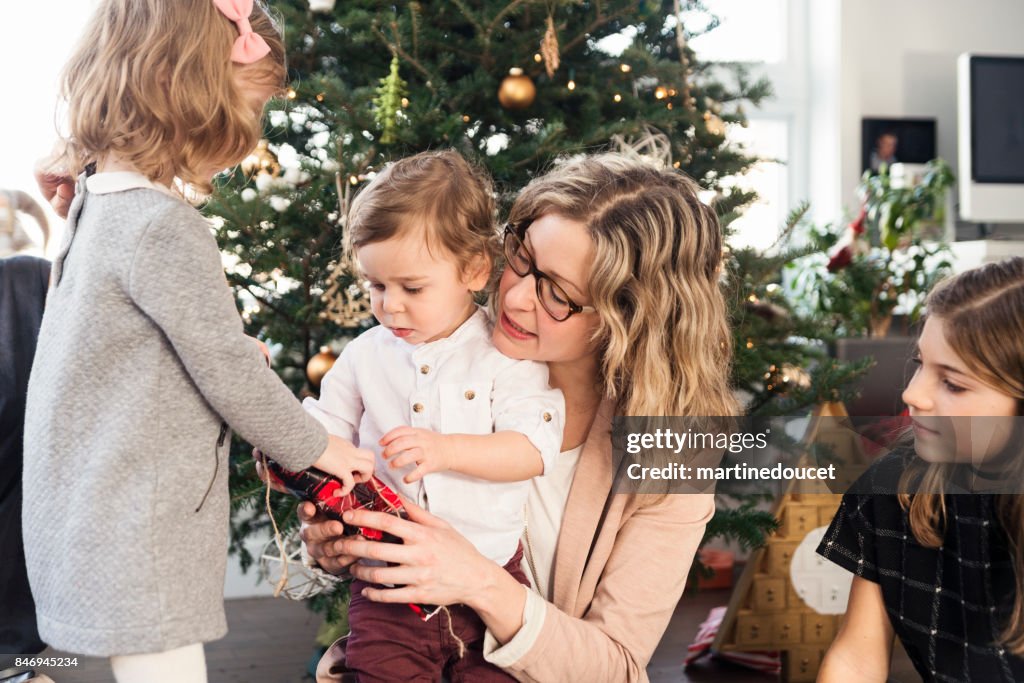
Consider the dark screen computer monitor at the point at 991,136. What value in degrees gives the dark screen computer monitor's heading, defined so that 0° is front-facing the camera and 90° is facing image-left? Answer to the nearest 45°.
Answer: approximately 0°

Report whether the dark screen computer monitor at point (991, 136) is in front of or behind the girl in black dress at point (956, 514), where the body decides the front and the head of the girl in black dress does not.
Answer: behind

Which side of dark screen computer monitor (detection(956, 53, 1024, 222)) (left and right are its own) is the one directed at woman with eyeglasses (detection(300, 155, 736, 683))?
front

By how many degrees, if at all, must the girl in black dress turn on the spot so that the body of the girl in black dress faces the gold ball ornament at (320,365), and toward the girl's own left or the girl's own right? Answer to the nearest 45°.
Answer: approximately 90° to the girl's own right

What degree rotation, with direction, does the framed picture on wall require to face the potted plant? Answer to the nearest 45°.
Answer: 0° — it already faces it

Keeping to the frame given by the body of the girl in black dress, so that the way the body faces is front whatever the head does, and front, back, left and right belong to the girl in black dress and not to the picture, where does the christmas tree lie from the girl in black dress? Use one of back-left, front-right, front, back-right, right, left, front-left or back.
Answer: right

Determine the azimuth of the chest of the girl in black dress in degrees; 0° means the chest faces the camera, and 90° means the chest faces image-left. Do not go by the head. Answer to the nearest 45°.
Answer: approximately 45°

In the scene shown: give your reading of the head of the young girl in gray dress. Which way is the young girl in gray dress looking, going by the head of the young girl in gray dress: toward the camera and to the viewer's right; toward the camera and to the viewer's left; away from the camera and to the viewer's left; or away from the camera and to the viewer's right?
away from the camera and to the viewer's right

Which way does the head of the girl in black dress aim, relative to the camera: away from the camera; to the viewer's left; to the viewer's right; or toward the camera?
to the viewer's left

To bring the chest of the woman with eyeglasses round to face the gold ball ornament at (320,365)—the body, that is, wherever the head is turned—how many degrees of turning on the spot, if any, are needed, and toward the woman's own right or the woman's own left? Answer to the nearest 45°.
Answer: approximately 90° to the woman's own right

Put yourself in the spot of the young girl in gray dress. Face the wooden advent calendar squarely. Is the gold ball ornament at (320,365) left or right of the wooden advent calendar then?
left

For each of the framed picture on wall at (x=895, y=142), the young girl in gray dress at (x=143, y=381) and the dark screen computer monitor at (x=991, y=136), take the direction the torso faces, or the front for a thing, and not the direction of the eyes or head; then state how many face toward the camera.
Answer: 2

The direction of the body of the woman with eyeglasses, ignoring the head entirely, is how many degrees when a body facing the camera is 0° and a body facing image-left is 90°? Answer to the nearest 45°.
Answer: approximately 45°

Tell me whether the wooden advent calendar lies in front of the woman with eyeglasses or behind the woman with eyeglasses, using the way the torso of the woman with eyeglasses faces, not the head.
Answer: behind
